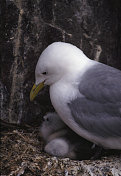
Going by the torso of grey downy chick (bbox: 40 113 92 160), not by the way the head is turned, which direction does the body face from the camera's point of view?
to the viewer's left

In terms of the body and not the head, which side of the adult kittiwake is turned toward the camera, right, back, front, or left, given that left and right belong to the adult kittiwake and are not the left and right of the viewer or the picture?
left
